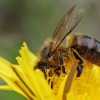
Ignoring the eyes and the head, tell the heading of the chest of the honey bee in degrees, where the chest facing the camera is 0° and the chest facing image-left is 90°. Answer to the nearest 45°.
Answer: approximately 90°
